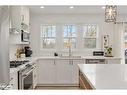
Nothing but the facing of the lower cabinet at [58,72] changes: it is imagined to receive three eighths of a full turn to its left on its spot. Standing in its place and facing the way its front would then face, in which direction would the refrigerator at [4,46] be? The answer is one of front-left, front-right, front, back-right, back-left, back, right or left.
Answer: back-right

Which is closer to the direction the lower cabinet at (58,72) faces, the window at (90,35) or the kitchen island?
the kitchen island

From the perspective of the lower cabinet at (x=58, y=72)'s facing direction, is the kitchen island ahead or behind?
ahead

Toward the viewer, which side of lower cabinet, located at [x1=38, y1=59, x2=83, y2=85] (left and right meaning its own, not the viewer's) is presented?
front

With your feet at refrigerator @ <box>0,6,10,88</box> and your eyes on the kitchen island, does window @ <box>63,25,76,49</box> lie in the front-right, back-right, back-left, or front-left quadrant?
front-left

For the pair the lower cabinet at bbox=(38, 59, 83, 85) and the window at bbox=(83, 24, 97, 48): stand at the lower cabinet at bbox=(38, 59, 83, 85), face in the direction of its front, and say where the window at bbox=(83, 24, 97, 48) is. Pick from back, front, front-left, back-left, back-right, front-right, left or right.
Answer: back-left

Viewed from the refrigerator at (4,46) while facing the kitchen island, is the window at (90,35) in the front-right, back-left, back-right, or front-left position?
front-left
